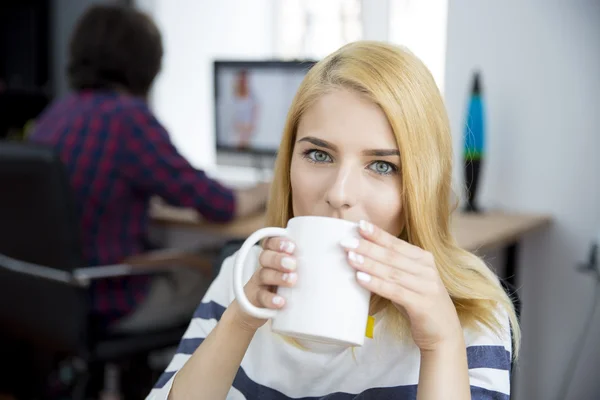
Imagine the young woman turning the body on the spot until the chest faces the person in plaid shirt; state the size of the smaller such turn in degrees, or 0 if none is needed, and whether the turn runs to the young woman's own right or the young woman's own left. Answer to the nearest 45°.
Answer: approximately 135° to the young woman's own right

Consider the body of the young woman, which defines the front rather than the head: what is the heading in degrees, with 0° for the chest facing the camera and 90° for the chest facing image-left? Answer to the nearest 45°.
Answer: approximately 0°

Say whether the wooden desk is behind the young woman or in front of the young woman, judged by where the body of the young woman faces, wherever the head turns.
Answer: behind

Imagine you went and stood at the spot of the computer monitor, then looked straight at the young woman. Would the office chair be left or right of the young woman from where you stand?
right

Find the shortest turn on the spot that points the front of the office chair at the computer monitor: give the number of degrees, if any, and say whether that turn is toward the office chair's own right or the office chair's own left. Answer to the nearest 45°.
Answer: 0° — it already faces it

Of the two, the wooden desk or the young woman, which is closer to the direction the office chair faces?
the wooden desk

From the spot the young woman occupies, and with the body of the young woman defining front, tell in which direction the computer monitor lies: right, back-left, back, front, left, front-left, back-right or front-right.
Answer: back

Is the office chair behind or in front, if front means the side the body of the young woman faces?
behind

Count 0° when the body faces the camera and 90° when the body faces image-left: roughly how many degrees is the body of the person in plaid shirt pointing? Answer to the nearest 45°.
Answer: approximately 225°

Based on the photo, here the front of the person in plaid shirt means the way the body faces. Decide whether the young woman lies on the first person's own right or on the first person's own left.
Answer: on the first person's own right

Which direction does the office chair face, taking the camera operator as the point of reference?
facing away from the viewer and to the right of the viewer

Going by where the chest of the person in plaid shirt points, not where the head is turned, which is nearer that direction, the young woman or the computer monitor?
the computer monitor
